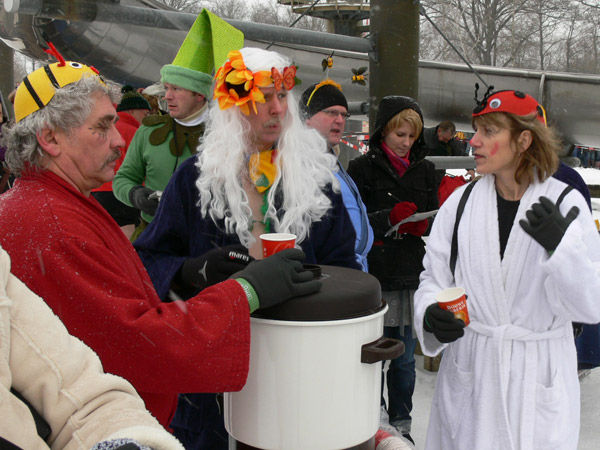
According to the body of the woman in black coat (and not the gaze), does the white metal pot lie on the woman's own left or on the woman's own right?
on the woman's own right

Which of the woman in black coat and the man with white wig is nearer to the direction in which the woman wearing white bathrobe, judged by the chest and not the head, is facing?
the man with white wig

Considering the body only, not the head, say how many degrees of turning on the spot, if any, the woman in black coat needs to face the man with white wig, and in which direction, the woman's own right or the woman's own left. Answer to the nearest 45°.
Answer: approximately 45° to the woman's own right

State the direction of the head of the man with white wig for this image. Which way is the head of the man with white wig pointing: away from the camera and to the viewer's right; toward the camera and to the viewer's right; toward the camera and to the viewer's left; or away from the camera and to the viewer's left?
toward the camera and to the viewer's right

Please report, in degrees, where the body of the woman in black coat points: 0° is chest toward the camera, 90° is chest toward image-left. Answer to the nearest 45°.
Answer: approximately 315°

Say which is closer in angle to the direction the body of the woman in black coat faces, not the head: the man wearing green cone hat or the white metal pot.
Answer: the white metal pot

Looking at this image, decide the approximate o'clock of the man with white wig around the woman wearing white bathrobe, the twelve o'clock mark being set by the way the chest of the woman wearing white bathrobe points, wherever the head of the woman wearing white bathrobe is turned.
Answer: The man with white wig is roughly at 1 o'clock from the woman wearing white bathrobe.

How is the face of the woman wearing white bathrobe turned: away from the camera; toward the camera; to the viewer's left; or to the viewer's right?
to the viewer's left
